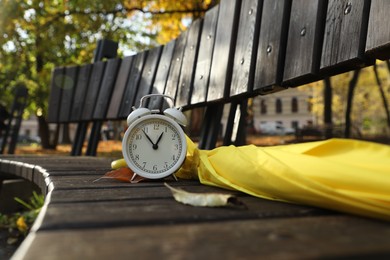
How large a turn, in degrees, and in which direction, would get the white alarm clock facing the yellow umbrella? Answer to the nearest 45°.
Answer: approximately 45° to its left

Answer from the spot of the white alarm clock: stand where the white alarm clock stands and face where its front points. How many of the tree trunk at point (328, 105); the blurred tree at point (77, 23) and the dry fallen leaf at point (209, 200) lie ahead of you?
1

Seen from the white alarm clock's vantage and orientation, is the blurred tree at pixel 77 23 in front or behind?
behind

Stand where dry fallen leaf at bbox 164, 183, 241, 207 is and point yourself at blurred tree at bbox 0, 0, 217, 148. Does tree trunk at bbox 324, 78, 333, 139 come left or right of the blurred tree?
right

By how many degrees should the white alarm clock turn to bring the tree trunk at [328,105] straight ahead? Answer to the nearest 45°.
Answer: approximately 135° to its left

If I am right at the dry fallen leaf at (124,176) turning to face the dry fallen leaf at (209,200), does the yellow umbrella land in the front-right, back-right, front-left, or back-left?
front-left

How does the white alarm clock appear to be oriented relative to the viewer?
toward the camera
